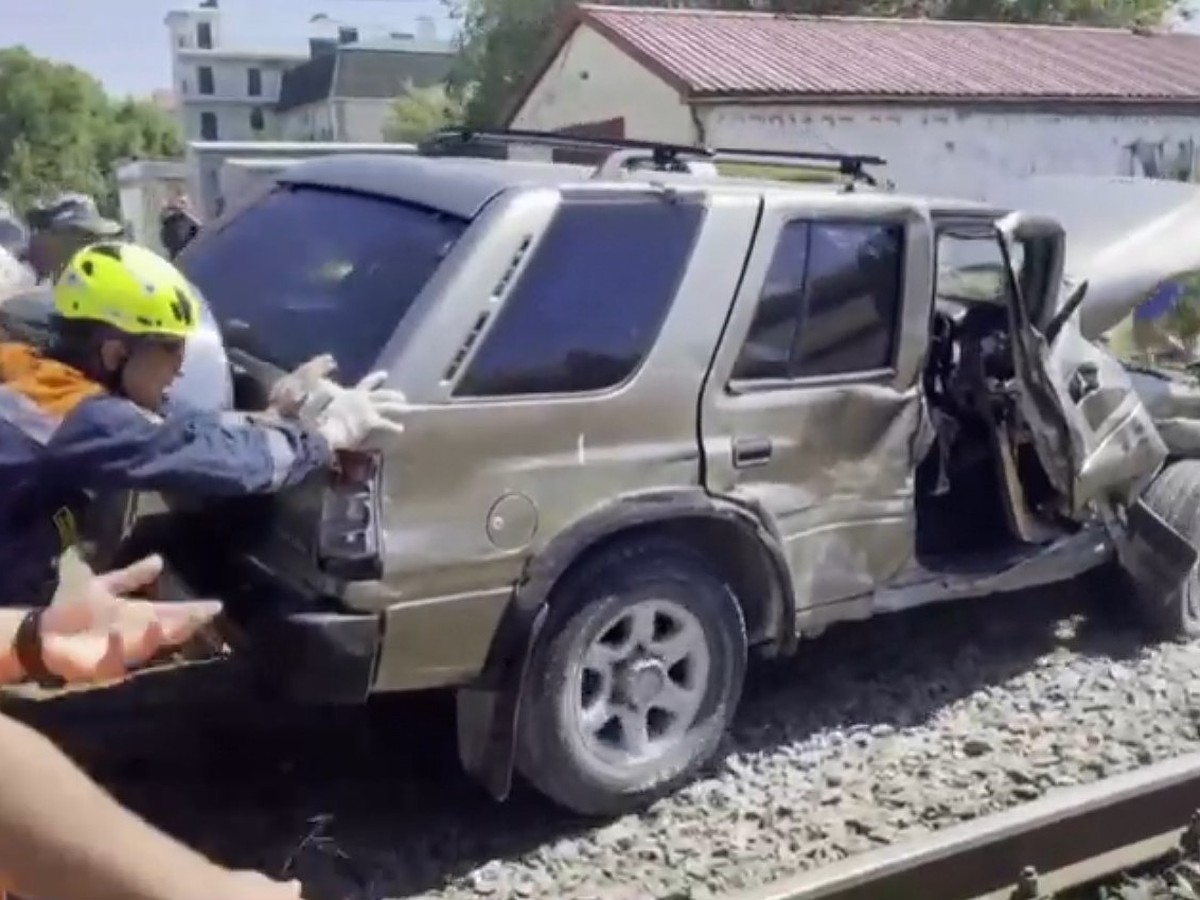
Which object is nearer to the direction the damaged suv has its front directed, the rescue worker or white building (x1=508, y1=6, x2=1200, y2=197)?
the white building

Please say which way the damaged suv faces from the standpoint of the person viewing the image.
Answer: facing away from the viewer and to the right of the viewer

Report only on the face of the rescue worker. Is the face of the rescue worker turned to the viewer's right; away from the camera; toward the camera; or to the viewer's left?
to the viewer's right

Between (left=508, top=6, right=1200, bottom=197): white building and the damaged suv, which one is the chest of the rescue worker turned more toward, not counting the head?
the damaged suv

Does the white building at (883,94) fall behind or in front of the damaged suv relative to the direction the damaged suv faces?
in front

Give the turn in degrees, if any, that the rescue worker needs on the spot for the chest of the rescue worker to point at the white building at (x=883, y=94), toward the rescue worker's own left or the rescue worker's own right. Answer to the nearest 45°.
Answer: approximately 45° to the rescue worker's own left

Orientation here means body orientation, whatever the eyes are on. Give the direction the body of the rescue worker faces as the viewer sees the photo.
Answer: to the viewer's right

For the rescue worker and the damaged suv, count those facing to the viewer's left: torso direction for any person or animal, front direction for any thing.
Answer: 0

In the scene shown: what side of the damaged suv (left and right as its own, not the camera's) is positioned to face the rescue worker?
back

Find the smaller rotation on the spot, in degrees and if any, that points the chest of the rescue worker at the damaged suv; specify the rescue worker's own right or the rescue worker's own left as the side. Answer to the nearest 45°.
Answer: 0° — they already face it
